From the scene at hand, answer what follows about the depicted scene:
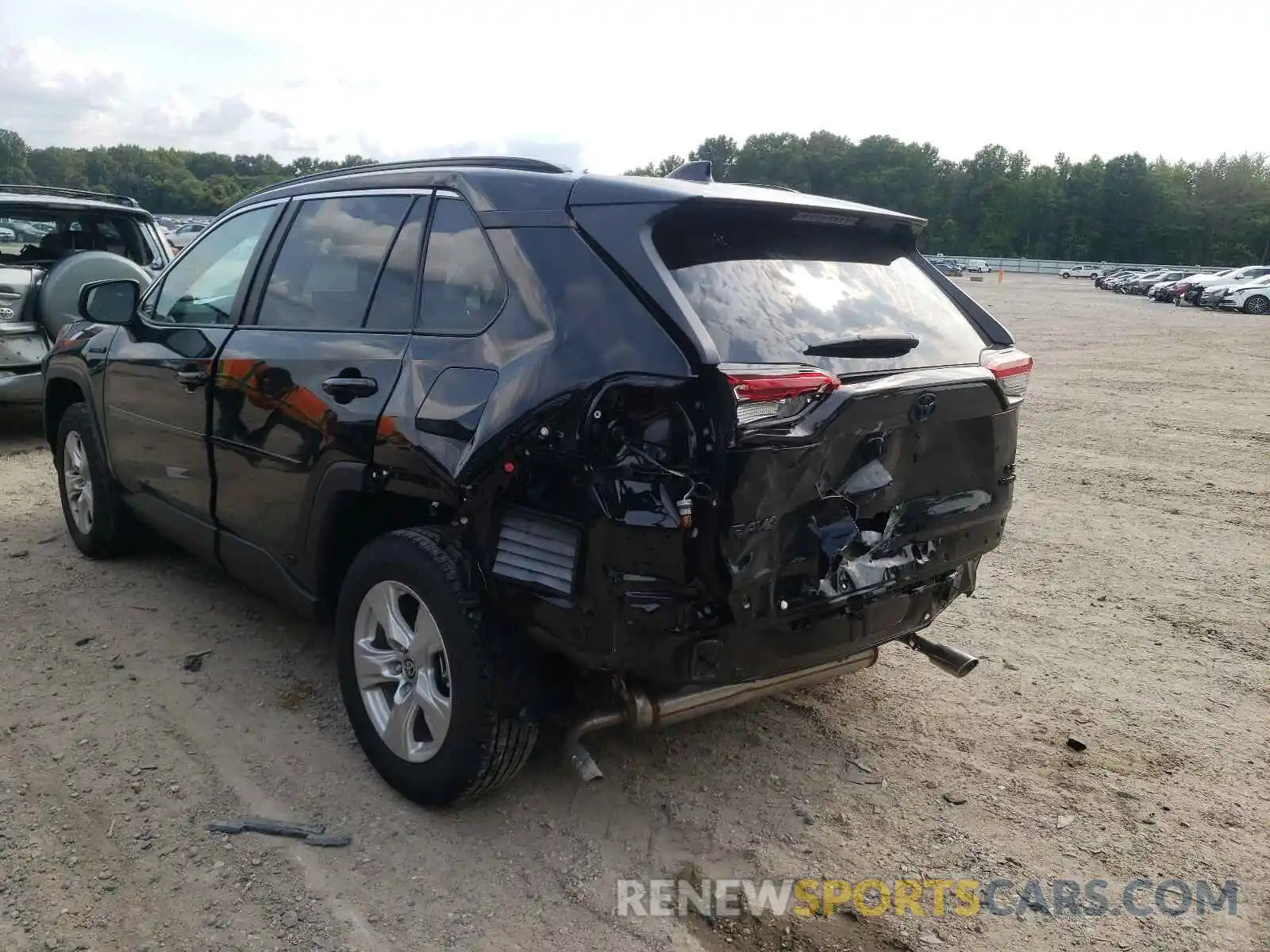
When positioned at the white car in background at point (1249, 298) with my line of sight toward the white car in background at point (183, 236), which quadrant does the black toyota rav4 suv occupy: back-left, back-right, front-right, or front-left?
front-left

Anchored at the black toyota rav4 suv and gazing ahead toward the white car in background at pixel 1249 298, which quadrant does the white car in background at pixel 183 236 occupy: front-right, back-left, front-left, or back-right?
front-left

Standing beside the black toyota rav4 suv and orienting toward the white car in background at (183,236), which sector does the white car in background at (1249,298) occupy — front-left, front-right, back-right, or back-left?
front-right

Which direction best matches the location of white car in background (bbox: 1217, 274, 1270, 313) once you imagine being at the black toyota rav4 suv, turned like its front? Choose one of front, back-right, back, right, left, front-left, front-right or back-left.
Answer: right

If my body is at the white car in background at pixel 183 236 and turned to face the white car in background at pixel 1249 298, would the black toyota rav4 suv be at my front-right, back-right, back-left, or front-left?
front-right

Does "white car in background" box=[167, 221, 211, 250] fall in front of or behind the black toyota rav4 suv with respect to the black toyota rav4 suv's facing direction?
in front

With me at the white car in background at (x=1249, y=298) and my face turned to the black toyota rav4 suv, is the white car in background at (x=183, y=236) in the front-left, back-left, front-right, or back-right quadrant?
front-right

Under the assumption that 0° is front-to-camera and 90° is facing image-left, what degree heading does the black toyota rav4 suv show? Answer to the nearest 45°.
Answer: approximately 135°
